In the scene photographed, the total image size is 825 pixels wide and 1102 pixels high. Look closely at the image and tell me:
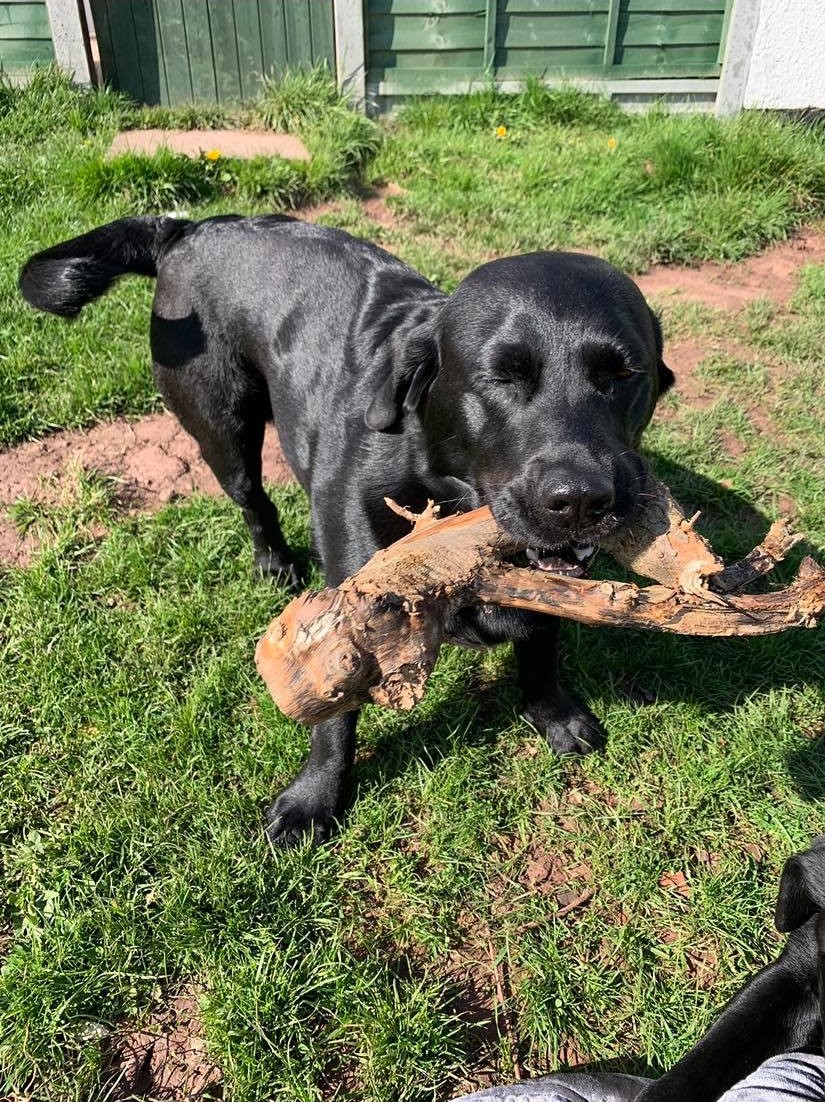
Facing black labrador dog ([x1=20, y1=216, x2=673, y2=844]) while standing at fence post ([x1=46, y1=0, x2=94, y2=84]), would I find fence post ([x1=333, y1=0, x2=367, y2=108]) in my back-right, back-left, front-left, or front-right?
front-left

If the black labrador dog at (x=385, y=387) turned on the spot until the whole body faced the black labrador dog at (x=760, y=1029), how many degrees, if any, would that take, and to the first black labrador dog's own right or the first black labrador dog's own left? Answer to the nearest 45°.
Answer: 0° — it already faces it

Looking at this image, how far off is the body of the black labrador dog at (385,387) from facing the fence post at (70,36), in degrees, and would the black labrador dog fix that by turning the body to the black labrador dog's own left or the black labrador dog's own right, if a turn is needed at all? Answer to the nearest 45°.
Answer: approximately 135° to the black labrador dog's own left

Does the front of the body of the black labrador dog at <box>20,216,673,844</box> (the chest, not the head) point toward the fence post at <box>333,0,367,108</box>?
no

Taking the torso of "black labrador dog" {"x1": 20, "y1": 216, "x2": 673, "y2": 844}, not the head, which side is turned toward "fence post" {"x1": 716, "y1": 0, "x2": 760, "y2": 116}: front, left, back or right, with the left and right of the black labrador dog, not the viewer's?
left

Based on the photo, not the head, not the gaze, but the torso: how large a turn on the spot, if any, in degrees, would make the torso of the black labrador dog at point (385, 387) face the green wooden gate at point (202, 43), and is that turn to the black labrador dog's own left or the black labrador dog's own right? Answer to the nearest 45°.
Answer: approximately 135° to the black labrador dog's own left

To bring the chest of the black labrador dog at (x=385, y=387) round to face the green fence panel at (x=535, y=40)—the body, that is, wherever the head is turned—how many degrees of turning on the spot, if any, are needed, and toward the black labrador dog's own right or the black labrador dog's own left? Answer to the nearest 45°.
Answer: approximately 135° to the black labrador dog's own left

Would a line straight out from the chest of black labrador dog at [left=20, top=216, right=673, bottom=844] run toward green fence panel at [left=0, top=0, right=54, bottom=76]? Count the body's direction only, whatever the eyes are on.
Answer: no

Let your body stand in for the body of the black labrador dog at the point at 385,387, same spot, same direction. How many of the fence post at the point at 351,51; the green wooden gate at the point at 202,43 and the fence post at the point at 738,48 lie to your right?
0

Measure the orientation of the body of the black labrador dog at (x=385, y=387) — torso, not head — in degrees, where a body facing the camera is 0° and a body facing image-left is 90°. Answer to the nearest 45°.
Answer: approximately 315°

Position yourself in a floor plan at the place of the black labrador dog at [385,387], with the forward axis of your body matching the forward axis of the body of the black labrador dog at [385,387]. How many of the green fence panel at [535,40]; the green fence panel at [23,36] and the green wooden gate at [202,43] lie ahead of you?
0
